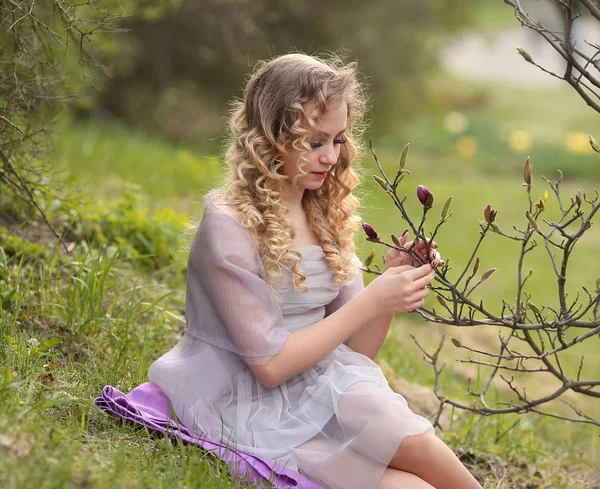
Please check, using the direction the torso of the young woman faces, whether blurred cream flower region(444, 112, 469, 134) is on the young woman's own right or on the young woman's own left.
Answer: on the young woman's own left

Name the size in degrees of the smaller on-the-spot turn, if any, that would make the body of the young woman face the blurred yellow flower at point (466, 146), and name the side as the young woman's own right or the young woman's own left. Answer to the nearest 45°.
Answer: approximately 135° to the young woman's own left

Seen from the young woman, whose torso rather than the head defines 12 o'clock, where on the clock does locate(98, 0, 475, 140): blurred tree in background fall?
The blurred tree in background is roughly at 7 o'clock from the young woman.

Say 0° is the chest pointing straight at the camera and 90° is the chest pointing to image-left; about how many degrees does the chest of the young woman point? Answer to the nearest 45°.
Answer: approximately 315°

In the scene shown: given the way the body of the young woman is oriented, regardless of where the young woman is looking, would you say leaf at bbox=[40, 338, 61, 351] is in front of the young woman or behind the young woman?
behind

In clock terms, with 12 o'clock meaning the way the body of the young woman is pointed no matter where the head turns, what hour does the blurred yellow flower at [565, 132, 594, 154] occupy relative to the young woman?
The blurred yellow flower is roughly at 8 o'clock from the young woman.
